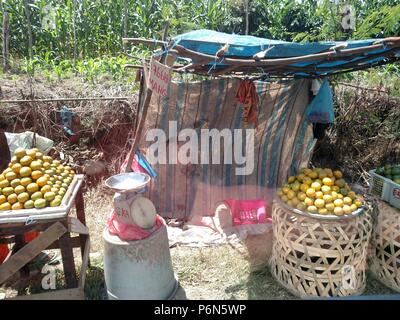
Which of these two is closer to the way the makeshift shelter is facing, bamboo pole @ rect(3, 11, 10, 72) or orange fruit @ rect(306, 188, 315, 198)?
the orange fruit

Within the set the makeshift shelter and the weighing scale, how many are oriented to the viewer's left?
0

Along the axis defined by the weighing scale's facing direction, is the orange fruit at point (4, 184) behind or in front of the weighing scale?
behind

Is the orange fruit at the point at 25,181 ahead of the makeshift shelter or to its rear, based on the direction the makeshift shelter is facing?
ahead

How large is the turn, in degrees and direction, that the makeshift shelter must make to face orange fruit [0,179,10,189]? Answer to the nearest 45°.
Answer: approximately 45° to its right

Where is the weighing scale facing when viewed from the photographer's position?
facing the viewer and to the right of the viewer

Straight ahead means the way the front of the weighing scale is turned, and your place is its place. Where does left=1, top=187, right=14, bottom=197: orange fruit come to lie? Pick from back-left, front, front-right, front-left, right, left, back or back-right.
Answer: back-right

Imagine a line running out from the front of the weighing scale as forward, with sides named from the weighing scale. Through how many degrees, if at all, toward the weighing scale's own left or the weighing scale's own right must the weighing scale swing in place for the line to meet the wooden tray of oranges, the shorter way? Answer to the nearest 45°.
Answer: approximately 135° to the weighing scale's own right

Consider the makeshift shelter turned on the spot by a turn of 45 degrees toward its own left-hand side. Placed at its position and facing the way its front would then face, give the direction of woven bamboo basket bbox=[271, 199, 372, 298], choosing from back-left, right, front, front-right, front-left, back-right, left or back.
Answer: front

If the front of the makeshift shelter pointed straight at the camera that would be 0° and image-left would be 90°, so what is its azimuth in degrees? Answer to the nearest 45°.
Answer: approximately 0°

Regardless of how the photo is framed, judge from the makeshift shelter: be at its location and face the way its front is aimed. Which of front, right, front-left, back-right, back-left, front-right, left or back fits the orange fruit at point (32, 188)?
front-right

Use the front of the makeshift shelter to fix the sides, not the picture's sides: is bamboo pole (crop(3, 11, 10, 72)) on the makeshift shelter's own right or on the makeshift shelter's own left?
on the makeshift shelter's own right
